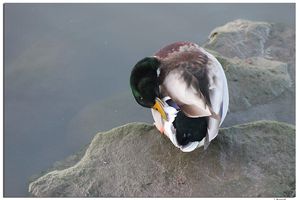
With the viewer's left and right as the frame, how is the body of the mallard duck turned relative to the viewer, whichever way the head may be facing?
facing away from the viewer
